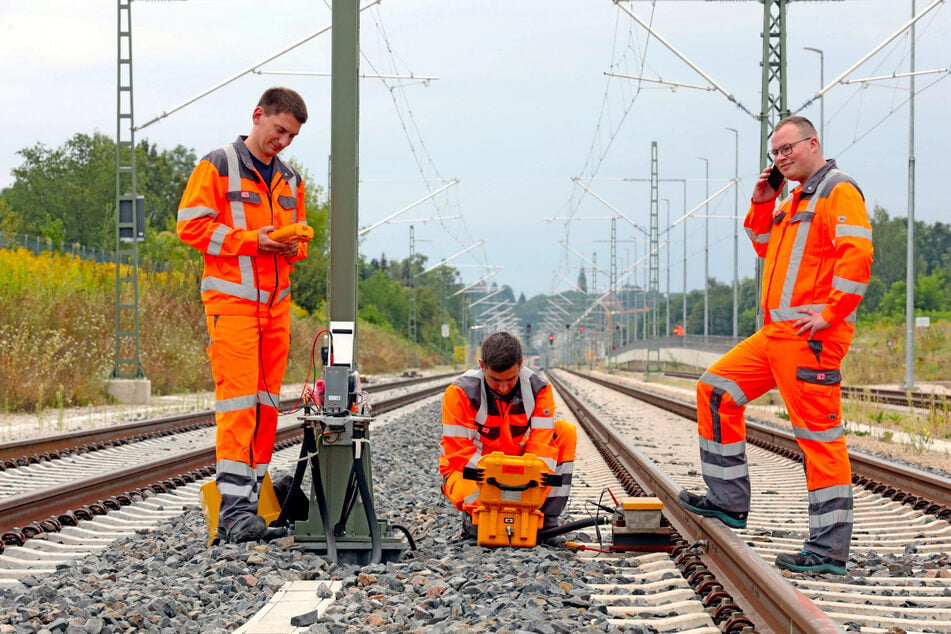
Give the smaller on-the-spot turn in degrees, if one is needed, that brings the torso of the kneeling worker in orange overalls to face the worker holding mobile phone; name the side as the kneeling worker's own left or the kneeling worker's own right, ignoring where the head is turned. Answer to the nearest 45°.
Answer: approximately 45° to the kneeling worker's own left

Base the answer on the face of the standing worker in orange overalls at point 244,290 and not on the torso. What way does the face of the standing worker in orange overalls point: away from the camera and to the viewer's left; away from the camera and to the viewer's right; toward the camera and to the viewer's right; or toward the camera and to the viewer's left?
toward the camera and to the viewer's right

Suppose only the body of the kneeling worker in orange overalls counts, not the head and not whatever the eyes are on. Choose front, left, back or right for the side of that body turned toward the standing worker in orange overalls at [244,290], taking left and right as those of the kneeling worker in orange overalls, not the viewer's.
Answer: right

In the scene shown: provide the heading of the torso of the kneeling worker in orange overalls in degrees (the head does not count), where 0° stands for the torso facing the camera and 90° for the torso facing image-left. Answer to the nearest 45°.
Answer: approximately 0°

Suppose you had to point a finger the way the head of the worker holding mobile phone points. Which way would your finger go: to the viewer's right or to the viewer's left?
to the viewer's left

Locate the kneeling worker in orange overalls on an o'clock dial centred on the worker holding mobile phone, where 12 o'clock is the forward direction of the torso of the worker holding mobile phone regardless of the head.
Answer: The kneeling worker in orange overalls is roughly at 2 o'clock from the worker holding mobile phone.

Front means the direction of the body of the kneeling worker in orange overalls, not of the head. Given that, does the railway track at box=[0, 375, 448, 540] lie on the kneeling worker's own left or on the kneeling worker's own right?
on the kneeling worker's own right

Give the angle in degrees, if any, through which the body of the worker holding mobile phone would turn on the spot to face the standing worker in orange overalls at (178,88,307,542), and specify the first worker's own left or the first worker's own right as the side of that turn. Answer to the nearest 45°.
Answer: approximately 45° to the first worker's own right

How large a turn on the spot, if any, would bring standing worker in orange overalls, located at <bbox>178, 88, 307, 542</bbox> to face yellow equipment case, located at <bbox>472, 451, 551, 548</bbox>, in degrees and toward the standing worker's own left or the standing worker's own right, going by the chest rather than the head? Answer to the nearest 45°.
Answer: approximately 45° to the standing worker's own left
